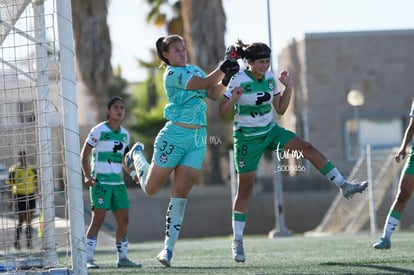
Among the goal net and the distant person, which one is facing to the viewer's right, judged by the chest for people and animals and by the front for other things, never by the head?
the goal net

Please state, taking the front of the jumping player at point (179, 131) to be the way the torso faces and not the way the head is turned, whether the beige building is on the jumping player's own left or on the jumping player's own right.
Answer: on the jumping player's own left

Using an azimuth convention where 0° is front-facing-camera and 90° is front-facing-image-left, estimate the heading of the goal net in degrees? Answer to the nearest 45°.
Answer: approximately 270°

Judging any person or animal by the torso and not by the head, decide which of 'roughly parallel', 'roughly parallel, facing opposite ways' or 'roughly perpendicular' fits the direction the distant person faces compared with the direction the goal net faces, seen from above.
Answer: roughly perpendicular

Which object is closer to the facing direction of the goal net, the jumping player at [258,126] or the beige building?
the jumping player

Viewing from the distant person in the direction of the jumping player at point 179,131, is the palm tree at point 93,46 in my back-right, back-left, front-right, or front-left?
back-left

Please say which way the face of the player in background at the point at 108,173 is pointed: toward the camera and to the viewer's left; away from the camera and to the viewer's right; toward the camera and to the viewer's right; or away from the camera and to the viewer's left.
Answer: toward the camera and to the viewer's right

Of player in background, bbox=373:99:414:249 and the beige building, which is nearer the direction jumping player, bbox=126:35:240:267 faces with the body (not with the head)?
the player in background
